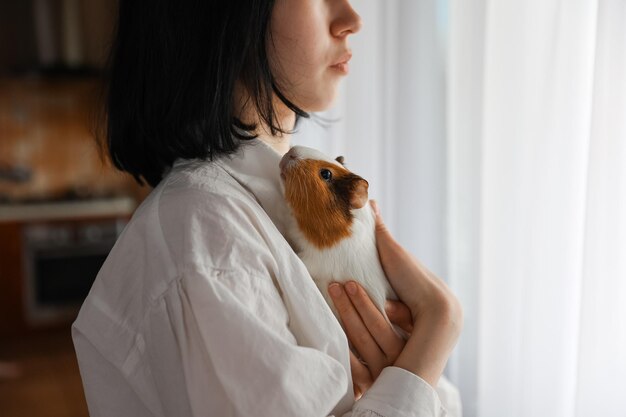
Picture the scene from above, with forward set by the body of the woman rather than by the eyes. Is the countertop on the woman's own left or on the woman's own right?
on the woman's own left

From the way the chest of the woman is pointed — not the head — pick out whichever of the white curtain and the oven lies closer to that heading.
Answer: the white curtain

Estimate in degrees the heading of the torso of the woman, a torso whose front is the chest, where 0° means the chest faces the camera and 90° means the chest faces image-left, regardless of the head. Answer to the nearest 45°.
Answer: approximately 270°

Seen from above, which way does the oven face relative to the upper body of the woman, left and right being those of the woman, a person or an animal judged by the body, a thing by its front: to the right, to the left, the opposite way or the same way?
to the right

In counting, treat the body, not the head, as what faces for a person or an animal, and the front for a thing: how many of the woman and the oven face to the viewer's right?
1

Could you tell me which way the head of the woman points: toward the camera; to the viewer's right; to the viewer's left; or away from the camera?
to the viewer's right

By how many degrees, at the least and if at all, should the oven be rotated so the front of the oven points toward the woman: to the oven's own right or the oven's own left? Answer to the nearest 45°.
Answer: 0° — it already faces them

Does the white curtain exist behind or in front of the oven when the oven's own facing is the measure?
in front

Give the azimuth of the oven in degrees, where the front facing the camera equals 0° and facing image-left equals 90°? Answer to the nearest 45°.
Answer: approximately 0°
